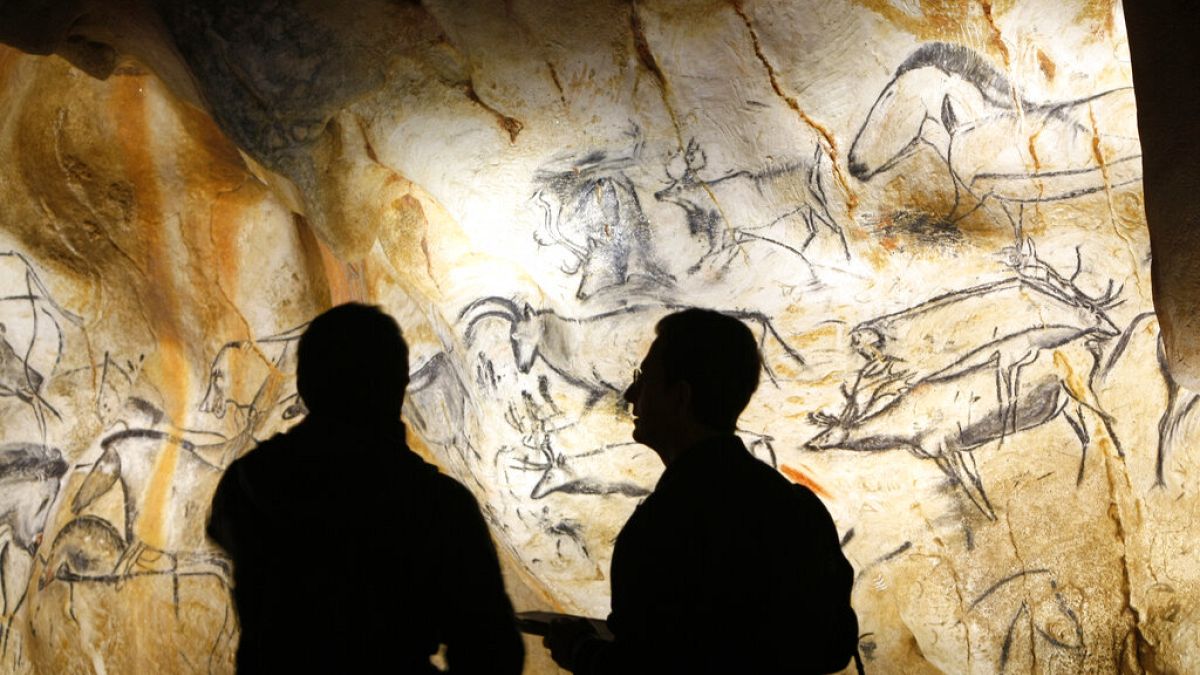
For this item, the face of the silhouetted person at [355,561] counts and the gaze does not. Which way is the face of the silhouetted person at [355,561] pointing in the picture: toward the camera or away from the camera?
away from the camera

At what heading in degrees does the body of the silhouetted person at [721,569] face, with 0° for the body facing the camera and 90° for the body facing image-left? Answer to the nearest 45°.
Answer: approximately 135°

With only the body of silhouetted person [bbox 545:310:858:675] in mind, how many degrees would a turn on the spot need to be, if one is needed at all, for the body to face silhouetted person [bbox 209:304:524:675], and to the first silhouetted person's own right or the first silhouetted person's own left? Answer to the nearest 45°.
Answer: approximately 45° to the first silhouetted person's own left
